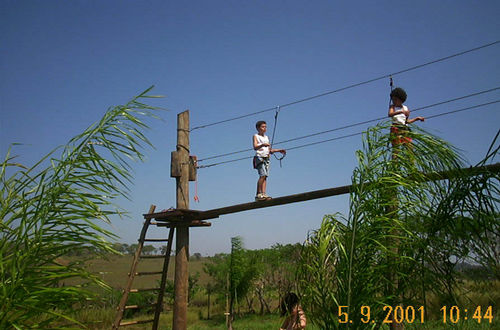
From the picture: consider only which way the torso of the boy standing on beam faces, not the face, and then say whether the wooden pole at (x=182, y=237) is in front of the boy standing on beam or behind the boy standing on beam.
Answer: behind

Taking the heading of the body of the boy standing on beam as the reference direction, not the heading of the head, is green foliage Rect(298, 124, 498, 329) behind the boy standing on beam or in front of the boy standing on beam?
in front

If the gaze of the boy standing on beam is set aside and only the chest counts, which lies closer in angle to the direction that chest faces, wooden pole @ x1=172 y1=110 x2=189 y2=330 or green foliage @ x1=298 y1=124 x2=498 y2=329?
the green foliage

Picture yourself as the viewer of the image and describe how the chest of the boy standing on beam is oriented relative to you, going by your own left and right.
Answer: facing the viewer and to the right of the viewer
